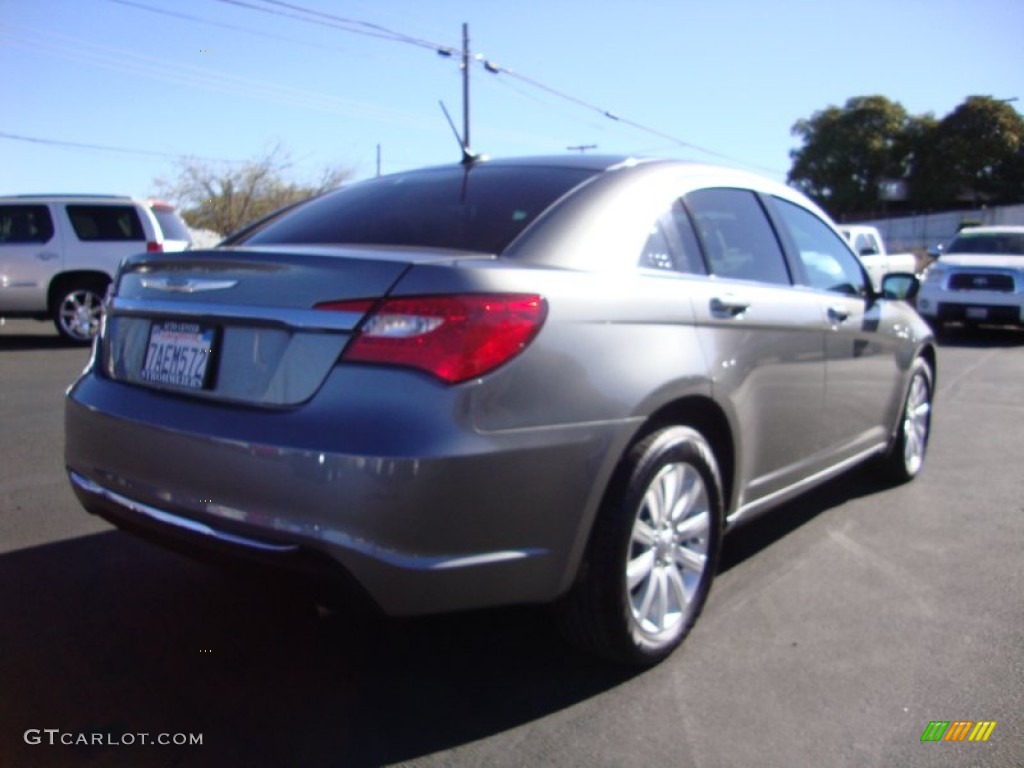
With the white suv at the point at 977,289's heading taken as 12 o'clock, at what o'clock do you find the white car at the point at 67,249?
The white car is roughly at 2 o'clock from the white suv.

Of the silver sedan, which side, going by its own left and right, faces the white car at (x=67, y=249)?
left

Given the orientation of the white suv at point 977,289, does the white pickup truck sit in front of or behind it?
behind

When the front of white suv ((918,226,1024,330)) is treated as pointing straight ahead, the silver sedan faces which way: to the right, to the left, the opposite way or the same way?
the opposite way

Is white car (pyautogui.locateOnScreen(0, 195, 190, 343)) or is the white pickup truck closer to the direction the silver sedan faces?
the white pickup truck

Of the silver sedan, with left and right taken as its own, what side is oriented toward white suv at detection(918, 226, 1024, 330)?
front

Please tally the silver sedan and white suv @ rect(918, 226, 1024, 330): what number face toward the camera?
1

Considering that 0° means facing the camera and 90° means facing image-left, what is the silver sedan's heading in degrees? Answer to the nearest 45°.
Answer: approximately 225°

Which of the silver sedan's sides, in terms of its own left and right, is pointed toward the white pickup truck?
front

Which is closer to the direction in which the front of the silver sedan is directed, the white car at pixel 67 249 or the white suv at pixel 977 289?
the white suv

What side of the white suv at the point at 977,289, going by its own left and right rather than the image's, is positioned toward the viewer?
front
